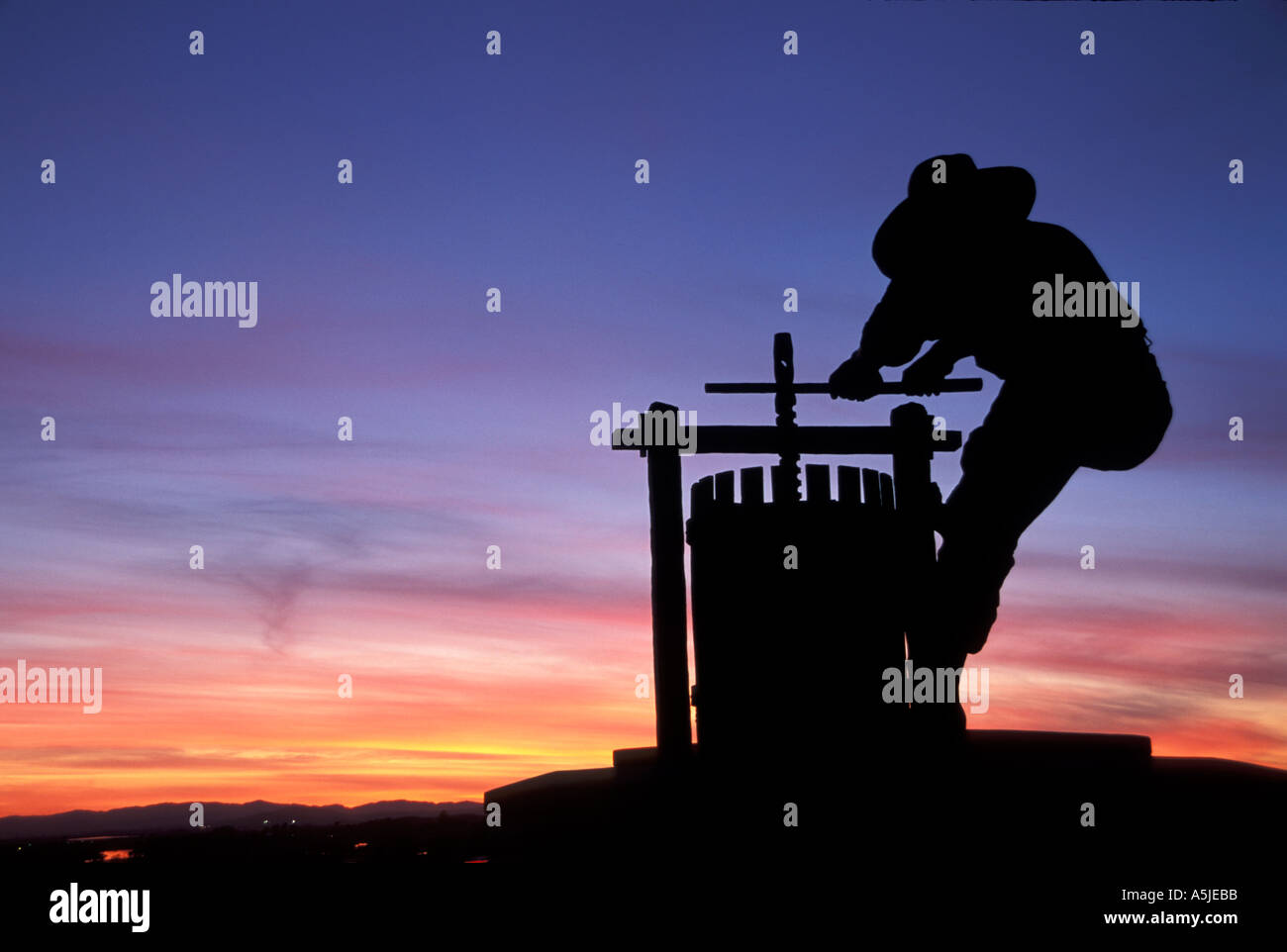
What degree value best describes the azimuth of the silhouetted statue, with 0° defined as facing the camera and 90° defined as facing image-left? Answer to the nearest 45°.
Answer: approximately 90°
